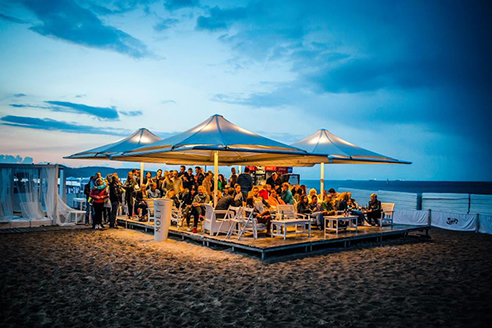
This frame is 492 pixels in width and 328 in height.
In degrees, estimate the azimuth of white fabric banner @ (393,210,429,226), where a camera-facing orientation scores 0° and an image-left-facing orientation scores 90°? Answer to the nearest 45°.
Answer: approximately 0°

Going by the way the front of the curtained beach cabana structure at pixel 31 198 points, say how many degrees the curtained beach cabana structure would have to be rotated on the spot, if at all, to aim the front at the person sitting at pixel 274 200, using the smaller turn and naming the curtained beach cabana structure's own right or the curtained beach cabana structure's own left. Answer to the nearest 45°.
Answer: approximately 45° to the curtained beach cabana structure's own left

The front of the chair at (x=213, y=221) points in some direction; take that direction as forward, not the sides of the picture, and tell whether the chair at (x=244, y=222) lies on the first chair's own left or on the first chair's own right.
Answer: on the first chair's own right
